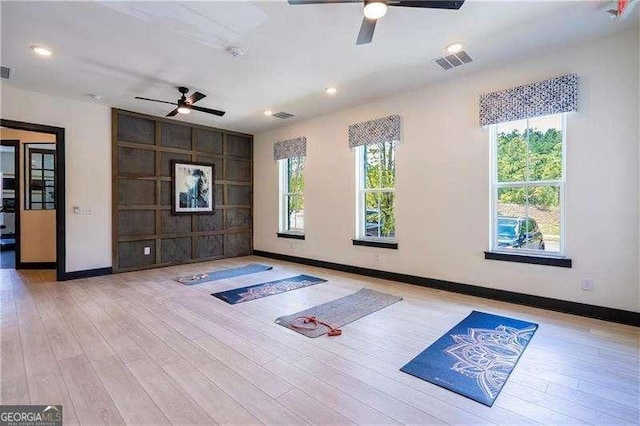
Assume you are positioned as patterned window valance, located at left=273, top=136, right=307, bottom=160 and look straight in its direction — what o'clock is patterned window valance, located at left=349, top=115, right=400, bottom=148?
patterned window valance, located at left=349, top=115, right=400, bottom=148 is roughly at 9 o'clock from patterned window valance, located at left=273, top=136, right=307, bottom=160.

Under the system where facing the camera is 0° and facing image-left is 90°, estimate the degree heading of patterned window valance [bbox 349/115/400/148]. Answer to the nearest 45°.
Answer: approximately 45°

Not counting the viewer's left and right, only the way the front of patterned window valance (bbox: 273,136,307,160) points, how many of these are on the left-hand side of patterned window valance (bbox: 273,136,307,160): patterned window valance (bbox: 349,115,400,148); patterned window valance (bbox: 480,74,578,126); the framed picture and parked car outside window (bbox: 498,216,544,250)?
3

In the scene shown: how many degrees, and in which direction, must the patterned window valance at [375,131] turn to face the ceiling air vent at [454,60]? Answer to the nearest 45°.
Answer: approximately 90° to its left

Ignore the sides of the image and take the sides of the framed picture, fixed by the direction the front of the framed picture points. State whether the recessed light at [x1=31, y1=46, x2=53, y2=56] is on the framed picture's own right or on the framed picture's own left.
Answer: on the framed picture's own right

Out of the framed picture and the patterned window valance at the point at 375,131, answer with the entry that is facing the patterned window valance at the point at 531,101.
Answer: the framed picture

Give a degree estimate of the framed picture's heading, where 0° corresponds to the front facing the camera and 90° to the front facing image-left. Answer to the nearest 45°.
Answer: approximately 315°

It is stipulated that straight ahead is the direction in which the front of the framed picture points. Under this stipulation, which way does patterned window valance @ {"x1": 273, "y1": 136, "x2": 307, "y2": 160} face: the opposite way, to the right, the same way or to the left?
to the right

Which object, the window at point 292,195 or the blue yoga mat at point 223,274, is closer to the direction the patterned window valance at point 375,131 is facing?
the blue yoga mat

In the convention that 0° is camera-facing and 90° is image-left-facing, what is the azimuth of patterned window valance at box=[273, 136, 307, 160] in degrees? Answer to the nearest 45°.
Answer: approximately 45°

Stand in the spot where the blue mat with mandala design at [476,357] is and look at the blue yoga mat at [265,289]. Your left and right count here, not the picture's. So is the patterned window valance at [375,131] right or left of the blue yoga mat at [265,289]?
right

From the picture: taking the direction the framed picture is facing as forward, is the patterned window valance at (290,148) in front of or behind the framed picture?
in front

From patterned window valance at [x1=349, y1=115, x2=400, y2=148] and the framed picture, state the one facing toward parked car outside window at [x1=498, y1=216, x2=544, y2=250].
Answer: the framed picture

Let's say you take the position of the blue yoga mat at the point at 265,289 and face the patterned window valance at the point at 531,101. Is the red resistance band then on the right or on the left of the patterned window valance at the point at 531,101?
right
